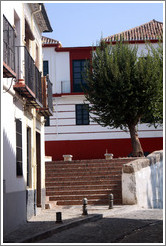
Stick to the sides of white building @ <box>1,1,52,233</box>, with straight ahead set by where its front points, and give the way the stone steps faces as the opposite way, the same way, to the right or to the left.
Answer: to the right

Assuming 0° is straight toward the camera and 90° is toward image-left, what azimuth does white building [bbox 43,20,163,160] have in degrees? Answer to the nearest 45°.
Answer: approximately 0°

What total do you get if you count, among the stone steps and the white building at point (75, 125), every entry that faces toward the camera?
2

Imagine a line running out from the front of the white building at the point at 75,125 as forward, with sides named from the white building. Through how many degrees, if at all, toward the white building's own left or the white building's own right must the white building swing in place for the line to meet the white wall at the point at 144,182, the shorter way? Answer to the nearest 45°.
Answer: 0° — it already faces it

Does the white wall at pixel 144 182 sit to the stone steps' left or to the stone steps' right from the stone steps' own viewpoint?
on its left

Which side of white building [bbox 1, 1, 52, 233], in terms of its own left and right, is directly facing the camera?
right

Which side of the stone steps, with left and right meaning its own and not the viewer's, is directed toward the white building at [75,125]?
back

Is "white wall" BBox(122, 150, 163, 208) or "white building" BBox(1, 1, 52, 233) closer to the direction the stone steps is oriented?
the white building

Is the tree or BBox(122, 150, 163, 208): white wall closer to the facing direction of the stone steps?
the white wall

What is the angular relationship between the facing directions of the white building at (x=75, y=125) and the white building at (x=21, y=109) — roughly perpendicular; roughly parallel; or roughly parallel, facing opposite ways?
roughly perpendicular
